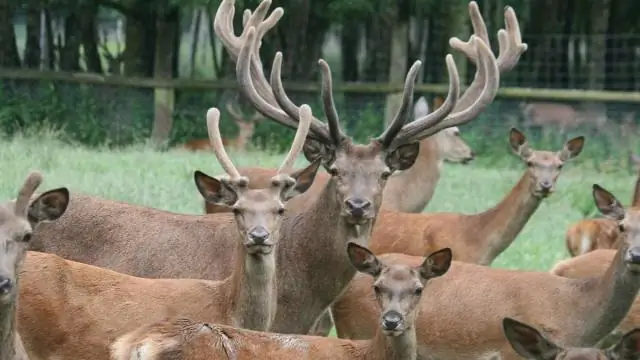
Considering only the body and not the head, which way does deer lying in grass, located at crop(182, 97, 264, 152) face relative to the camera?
to the viewer's right

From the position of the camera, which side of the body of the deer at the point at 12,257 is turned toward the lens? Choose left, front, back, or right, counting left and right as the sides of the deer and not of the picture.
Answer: front

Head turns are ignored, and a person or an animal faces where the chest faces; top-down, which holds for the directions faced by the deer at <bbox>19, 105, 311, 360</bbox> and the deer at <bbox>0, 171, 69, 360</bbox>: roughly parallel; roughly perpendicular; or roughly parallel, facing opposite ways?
roughly perpendicular

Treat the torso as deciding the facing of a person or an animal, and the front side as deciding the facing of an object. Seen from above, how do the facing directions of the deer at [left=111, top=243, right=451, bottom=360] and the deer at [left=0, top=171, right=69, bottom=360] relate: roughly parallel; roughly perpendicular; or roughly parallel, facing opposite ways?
roughly perpendicular

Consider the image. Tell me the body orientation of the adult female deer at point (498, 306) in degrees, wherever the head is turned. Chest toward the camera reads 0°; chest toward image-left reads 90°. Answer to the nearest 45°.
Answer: approximately 270°

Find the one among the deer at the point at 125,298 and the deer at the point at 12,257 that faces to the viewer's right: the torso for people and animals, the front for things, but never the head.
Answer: the deer at the point at 125,298

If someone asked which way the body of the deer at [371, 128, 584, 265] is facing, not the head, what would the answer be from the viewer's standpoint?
to the viewer's right

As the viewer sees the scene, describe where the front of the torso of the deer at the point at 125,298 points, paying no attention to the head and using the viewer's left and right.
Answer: facing to the right of the viewer

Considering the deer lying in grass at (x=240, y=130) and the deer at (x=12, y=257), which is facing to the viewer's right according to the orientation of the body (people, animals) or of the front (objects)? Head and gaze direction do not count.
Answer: the deer lying in grass

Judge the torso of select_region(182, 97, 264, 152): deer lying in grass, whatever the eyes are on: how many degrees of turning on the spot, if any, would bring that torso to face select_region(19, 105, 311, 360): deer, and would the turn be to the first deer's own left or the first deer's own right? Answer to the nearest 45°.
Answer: approximately 90° to the first deer's own right

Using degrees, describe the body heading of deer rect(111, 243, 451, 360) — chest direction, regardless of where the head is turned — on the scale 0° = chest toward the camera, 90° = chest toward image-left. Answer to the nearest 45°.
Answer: approximately 270°

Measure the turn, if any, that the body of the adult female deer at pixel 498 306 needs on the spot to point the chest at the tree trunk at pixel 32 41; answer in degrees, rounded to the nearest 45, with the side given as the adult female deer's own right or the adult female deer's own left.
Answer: approximately 135° to the adult female deer's own left
